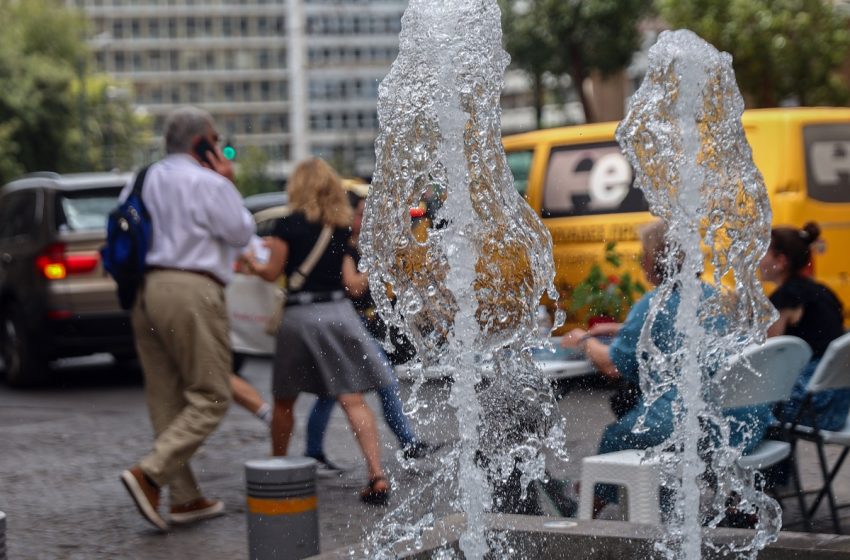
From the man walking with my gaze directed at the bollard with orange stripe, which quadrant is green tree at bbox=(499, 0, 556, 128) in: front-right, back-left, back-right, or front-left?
back-left

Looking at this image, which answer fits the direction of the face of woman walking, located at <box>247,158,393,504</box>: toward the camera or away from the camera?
away from the camera

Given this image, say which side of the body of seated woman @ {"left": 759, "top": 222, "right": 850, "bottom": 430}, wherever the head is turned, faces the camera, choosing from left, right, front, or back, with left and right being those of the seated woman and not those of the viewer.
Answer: left

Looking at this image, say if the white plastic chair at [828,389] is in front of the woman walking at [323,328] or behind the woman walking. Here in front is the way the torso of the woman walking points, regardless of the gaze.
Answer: behind

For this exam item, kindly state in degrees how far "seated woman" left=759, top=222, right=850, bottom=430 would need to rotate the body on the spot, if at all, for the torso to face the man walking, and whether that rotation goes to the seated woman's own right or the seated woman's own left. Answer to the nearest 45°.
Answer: approximately 45° to the seated woman's own left

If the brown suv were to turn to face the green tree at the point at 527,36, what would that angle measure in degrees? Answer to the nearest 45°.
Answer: approximately 90° to its right

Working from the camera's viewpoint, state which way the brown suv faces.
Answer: facing away from the viewer and to the left of the viewer

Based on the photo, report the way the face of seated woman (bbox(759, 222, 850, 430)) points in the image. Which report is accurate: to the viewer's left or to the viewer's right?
to the viewer's left

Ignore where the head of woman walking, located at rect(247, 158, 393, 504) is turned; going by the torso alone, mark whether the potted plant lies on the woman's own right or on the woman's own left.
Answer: on the woman's own right

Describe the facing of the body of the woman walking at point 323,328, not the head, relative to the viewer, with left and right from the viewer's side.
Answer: facing away from the viewer and to the left of the viewer
